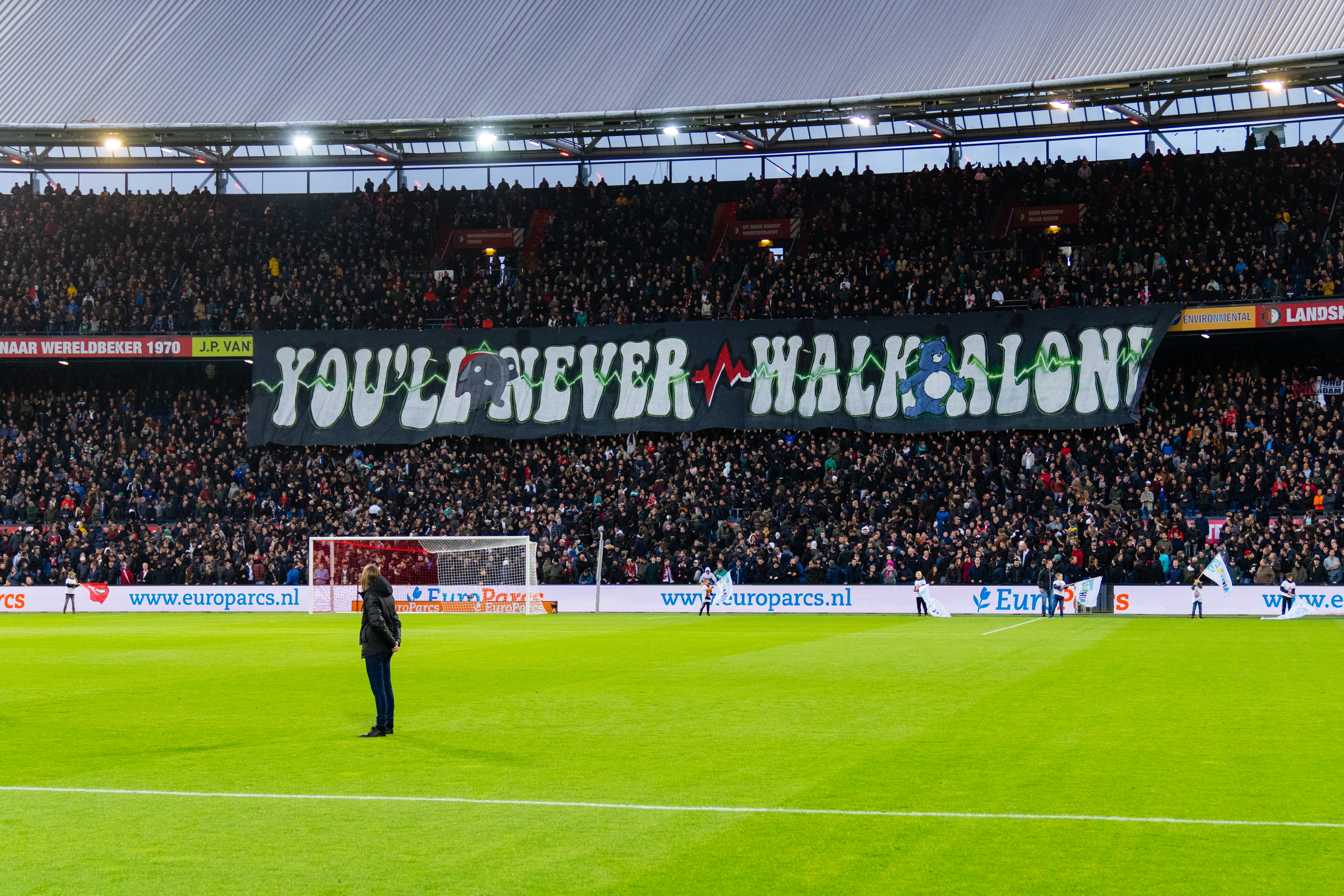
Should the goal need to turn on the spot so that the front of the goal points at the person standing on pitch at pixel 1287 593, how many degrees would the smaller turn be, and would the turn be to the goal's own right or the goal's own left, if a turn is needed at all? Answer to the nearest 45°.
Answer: approximately 45° to the goal's own left

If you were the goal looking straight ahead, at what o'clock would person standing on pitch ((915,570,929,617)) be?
The person standing on pitch is roughly at 10 o'clock from the goal.

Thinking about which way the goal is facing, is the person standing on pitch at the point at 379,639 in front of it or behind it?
in front

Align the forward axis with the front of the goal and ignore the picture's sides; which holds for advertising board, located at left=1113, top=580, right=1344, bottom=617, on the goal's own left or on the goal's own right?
on the goal's own left

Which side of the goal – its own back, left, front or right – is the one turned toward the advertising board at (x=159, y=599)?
right

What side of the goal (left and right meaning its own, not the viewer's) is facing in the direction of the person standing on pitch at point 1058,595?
left

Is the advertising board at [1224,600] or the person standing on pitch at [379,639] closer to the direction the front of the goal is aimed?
the person standing on pitch

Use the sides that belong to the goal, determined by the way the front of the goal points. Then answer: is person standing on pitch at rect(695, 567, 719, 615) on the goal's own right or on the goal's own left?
on the goal's own left

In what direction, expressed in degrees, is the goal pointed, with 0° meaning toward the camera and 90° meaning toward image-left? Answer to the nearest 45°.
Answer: approximately 0°
